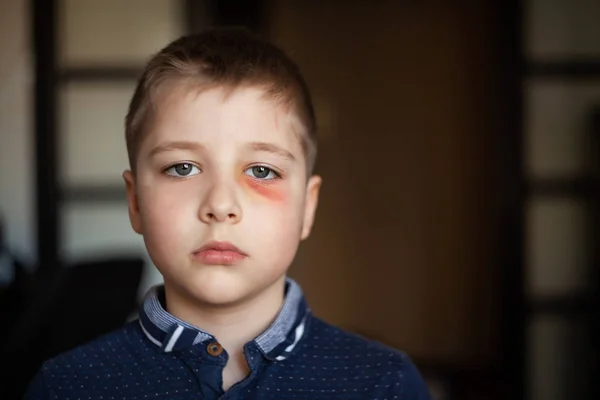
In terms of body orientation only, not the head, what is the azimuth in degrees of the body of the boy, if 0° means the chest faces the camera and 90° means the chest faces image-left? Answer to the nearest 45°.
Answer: approximately 0°
